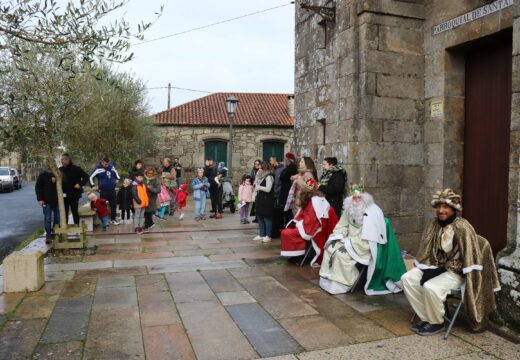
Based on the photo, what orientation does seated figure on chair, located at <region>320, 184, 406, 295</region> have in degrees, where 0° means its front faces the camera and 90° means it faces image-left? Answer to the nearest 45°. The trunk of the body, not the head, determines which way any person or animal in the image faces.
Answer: approximately 45°

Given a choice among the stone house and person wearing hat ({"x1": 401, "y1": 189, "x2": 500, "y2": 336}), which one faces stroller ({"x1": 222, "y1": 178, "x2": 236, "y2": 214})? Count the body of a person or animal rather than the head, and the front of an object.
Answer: the stone house

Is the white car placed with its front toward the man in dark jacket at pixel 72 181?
yes

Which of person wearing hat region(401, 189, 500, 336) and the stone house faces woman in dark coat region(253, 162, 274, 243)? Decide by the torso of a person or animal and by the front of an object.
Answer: the stone house

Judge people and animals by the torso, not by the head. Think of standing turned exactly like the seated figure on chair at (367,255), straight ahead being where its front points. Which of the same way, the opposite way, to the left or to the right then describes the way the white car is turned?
to the left
